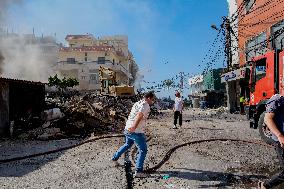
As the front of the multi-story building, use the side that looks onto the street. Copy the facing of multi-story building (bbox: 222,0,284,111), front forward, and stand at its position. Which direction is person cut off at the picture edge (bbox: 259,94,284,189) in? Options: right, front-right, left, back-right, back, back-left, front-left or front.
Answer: front-left

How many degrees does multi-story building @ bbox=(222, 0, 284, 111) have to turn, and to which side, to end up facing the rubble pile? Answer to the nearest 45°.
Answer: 0° — it already faces it

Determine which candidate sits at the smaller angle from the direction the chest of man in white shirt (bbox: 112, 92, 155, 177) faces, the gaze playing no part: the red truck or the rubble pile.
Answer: the red truck

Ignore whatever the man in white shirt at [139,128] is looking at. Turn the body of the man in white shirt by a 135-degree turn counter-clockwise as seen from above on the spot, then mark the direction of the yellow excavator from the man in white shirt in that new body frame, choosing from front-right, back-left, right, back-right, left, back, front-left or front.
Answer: front-right

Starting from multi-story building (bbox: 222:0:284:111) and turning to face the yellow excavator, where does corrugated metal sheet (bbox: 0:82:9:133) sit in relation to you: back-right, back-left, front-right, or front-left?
front-left

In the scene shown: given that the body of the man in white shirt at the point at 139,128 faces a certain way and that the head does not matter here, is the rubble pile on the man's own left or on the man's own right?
on the man's own left

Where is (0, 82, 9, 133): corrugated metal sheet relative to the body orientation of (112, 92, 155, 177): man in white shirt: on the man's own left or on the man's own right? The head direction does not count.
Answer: on the man's own left

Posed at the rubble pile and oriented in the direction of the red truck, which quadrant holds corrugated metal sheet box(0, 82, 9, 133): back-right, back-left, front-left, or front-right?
back-right

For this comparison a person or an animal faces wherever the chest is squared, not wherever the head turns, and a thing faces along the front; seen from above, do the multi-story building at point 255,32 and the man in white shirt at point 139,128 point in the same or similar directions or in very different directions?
very different directions

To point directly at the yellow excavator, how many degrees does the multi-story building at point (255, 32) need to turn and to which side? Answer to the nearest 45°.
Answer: approximately 45° to its right

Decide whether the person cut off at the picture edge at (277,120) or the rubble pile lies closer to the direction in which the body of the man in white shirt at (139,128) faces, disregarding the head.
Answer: the person cut off at the picture edge

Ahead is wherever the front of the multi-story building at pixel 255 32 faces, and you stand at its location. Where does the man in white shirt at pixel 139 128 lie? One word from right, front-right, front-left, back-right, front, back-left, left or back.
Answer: front-left

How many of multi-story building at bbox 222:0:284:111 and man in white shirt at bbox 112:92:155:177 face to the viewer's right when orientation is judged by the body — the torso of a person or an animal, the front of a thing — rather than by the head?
1

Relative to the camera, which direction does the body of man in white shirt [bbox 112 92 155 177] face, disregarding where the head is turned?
to the viewer's right
